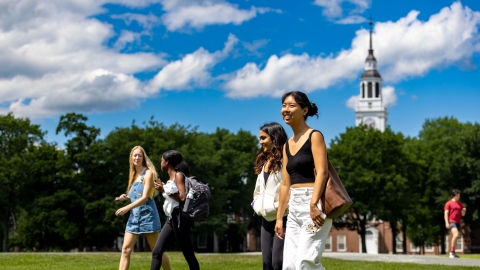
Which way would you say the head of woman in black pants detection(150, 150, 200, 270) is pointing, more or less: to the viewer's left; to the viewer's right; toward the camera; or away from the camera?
to the viewer's left

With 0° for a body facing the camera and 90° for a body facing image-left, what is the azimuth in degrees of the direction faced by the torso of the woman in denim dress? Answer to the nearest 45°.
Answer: approximately 45°

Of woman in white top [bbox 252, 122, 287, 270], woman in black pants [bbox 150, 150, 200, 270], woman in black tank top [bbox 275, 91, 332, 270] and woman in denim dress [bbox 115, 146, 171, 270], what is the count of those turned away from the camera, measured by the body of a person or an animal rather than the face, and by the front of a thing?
0

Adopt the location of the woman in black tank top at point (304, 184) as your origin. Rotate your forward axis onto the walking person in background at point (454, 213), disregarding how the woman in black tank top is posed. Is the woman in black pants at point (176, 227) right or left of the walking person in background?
left

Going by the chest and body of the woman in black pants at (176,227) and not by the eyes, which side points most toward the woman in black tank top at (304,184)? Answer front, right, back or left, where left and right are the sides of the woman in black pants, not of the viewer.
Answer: left

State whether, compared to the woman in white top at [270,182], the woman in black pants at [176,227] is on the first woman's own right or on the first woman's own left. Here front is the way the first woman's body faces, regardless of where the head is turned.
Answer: on the first woman's own right

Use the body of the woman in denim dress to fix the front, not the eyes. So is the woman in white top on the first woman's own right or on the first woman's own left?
on the first woman's own left

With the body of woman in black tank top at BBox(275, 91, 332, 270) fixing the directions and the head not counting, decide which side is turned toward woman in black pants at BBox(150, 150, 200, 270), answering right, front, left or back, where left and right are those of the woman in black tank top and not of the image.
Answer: right

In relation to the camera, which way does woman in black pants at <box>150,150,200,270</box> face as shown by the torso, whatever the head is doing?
to the viewer's left

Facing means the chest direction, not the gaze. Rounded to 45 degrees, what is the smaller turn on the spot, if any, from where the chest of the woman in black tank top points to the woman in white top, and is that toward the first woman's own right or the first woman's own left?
approximately 135° to the first woman's own right

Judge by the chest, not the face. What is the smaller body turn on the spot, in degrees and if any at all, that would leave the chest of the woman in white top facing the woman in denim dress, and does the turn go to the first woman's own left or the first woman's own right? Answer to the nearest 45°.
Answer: approximately 90° to the first woman's own right

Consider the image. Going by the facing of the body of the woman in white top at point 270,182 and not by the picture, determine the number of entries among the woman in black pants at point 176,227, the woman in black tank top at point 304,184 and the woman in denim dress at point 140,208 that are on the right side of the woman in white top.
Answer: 2

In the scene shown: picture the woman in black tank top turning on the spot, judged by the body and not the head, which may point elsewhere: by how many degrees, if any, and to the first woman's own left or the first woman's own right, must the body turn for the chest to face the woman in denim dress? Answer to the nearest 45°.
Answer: approximately 90° to the first woman's own right

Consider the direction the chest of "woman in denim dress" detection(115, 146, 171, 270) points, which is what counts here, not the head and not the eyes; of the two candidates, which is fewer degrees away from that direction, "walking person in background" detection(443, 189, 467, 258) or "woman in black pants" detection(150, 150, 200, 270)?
the woman in black pants

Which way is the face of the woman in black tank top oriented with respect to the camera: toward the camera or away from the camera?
toward the camera
